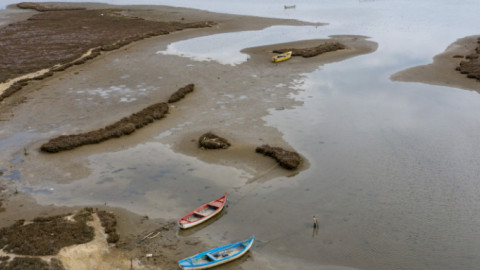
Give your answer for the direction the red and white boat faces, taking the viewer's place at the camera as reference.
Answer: facing away from the viewer and to the right of the viewer

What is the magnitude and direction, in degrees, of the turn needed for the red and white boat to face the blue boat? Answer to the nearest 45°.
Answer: approximately 135° to its right
